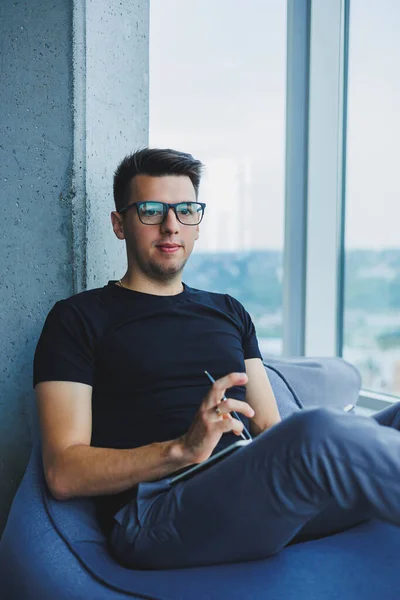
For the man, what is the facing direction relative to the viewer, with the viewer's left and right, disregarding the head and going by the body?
facing the viewer and to the right of the viewer

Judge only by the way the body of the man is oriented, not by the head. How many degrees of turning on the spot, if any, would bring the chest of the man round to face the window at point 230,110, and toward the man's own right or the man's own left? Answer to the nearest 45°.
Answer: approximately 135° to the man's own left

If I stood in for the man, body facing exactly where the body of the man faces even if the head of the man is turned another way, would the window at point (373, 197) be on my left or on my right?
on my left
